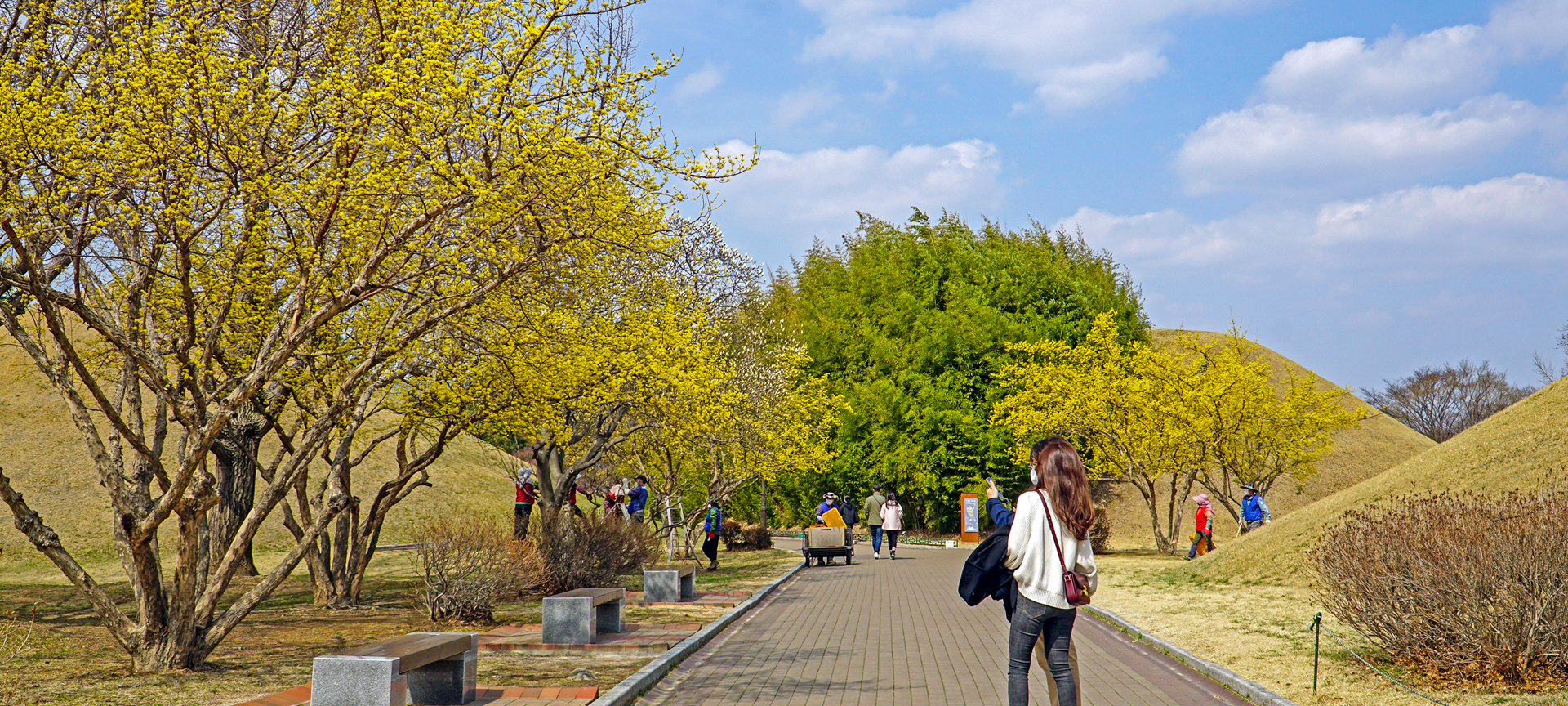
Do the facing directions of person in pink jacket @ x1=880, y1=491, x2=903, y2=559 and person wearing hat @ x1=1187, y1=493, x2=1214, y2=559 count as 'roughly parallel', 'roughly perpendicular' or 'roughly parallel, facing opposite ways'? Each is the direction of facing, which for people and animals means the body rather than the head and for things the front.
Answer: roughly perpendicular

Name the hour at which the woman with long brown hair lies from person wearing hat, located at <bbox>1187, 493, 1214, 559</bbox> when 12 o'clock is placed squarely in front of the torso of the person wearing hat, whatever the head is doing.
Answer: The woman with long brown hair is roughly at 9 o'clock from the person wearing hat.

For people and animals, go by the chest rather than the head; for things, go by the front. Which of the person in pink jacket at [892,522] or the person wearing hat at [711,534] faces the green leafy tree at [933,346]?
the person in pink jacket

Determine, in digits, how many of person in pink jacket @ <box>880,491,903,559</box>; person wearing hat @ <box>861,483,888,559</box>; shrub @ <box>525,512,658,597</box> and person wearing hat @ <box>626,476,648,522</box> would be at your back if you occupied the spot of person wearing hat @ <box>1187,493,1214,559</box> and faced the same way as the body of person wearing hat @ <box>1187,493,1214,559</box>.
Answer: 0

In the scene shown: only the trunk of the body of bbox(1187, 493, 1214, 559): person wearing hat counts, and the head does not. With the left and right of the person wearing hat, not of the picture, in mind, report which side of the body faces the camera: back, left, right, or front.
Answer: left

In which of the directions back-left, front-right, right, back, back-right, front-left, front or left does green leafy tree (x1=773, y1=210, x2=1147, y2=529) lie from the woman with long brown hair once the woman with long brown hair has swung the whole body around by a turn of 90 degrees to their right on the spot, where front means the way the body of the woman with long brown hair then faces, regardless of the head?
front-left

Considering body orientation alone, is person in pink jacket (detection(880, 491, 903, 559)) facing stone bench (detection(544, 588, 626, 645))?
no

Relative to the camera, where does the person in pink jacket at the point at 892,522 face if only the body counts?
away from the camera
